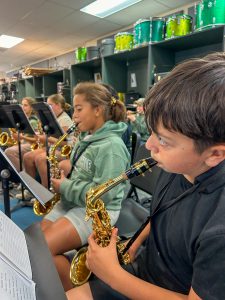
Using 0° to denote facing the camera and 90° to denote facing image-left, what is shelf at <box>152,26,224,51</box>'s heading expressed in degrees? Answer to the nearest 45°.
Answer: approximately 45°

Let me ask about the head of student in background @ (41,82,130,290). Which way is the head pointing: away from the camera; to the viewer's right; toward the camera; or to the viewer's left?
to the viewer's left

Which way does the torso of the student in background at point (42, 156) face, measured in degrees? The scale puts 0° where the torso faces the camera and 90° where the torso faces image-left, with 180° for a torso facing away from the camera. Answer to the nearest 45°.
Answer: approximately 45°

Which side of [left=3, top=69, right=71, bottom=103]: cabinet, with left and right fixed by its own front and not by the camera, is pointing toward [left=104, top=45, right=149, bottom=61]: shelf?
left

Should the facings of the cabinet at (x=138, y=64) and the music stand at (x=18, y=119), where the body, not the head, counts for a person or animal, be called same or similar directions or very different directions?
very different directions

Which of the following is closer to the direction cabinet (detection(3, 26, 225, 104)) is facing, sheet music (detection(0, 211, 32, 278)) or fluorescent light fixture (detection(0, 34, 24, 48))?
the sheet music
